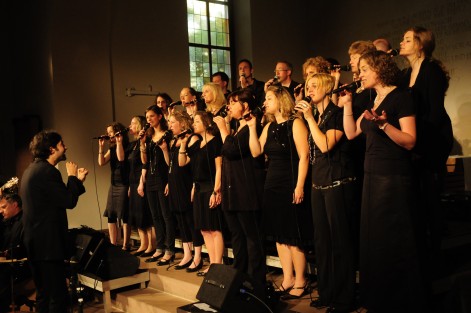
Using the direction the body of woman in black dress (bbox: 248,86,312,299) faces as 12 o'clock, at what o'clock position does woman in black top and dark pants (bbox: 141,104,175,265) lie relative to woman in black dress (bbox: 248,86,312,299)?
woman in black top and dark pants (bbox: 141,104,175,265) is roughly at 3 o'clock from woman in black dress (bbox: 248,86,312,299).

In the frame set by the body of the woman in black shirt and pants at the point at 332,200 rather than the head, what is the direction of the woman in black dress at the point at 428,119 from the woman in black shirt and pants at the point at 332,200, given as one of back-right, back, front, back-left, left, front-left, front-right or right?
back-left

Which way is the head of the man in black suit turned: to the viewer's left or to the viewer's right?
to the viewer's right

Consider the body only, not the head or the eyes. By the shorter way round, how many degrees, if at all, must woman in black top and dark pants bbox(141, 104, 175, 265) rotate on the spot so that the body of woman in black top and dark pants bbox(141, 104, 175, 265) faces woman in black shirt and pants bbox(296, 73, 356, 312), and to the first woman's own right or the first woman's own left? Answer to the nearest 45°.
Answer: approximately 90° to the first woman's own left

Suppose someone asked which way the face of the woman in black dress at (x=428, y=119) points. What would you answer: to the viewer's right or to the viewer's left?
to the viewer's left

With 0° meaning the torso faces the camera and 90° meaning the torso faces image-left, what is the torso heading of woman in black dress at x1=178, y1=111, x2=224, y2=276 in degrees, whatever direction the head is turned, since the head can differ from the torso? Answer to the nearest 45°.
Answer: approximately 45°

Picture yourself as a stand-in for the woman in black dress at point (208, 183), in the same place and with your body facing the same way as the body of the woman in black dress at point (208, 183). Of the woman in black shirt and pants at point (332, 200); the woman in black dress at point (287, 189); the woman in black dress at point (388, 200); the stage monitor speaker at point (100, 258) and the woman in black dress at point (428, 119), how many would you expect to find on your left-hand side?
4

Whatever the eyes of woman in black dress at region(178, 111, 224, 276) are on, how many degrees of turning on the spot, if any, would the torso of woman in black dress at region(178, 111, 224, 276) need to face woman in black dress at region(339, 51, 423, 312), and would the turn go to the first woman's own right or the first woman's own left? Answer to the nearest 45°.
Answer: approximately 90° to the first woman's own left

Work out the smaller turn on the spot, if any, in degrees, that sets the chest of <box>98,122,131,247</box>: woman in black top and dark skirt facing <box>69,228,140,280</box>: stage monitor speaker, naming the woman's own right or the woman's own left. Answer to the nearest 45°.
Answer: approximately 45° to the woman's own left

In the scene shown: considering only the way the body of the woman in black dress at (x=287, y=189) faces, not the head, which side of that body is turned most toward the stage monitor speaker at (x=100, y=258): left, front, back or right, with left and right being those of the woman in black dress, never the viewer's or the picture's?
right

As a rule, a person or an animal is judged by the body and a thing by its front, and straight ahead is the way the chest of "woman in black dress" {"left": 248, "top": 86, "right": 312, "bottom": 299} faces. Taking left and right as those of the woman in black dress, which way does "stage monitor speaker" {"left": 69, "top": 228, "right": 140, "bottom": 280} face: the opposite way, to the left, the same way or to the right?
the opposite way
